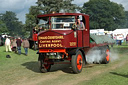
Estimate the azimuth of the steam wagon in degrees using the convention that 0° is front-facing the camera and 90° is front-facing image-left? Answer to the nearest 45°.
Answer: approximately 45°
